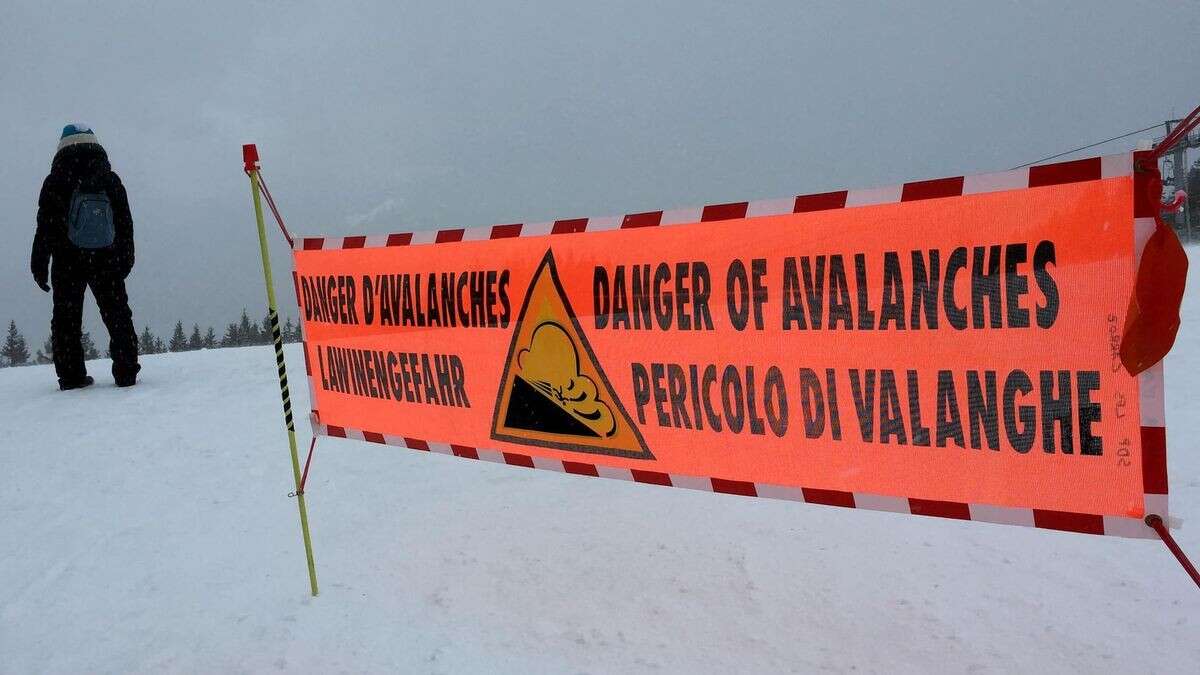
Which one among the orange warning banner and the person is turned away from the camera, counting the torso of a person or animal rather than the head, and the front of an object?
the person

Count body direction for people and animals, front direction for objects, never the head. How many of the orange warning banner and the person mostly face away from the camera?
1

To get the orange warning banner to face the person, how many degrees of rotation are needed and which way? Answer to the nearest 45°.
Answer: approximately 90° to its right

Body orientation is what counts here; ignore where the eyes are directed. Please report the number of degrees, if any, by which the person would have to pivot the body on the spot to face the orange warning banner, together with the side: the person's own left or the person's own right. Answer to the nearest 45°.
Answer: approximately 180°

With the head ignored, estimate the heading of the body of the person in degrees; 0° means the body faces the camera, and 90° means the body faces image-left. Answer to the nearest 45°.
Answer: approximately 180°

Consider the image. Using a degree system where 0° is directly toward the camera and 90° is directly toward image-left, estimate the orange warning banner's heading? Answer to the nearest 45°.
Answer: approximately 45°
